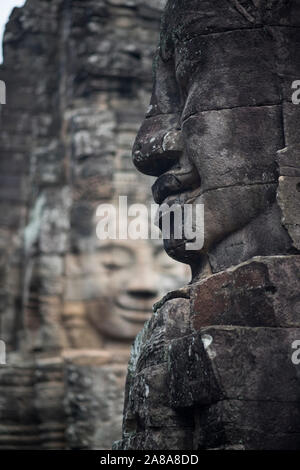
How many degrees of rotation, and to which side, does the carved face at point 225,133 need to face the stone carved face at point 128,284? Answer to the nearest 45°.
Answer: approximately 90° to its right

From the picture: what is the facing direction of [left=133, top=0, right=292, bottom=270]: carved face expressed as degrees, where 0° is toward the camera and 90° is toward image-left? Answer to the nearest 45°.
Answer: approximately 90°
